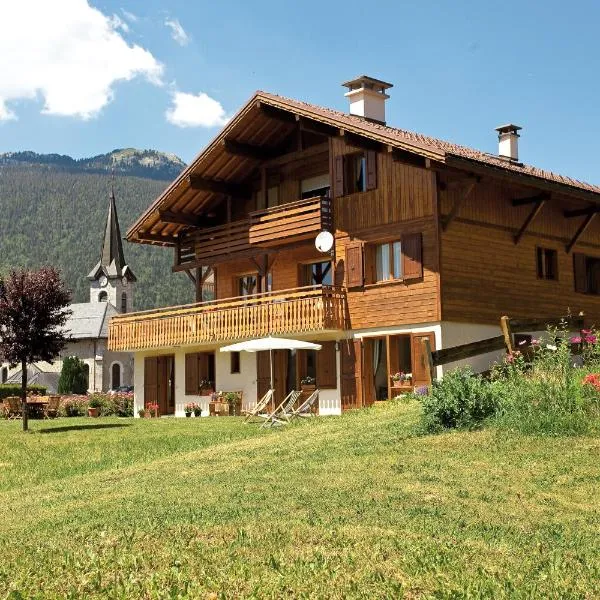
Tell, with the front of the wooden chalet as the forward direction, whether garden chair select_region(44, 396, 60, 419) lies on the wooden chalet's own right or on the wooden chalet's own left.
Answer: on the wooden chalet's own right

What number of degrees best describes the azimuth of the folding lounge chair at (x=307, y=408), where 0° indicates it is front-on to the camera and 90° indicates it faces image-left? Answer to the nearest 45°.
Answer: approximately 90°

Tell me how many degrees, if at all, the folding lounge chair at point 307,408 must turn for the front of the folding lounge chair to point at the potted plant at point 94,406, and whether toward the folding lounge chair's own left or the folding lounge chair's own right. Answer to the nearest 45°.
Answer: approximately 45° to the folding lounge chair's own right

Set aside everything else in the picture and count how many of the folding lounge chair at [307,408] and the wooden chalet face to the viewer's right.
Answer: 0

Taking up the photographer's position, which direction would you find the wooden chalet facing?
facing the viewer and to the left of the viewer

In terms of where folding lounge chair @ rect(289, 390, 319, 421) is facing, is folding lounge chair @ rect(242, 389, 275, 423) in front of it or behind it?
in front

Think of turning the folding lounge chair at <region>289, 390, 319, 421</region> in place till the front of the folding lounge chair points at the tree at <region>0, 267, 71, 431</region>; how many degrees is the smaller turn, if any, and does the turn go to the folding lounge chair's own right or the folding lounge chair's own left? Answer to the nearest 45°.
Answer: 0° — it already faces it

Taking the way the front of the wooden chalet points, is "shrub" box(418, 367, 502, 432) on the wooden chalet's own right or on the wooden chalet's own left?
on the wooden chalet's own left
